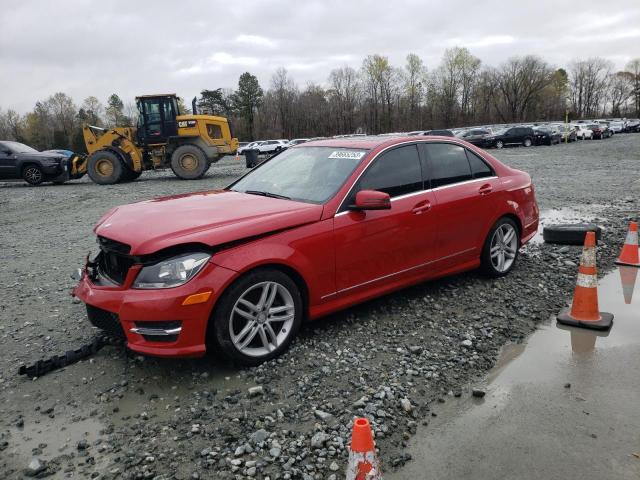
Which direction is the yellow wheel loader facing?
to the viewer's left

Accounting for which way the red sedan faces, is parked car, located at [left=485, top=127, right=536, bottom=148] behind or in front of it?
behind

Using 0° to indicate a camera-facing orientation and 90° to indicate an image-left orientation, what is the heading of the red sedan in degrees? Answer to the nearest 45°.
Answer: approximately 45°
